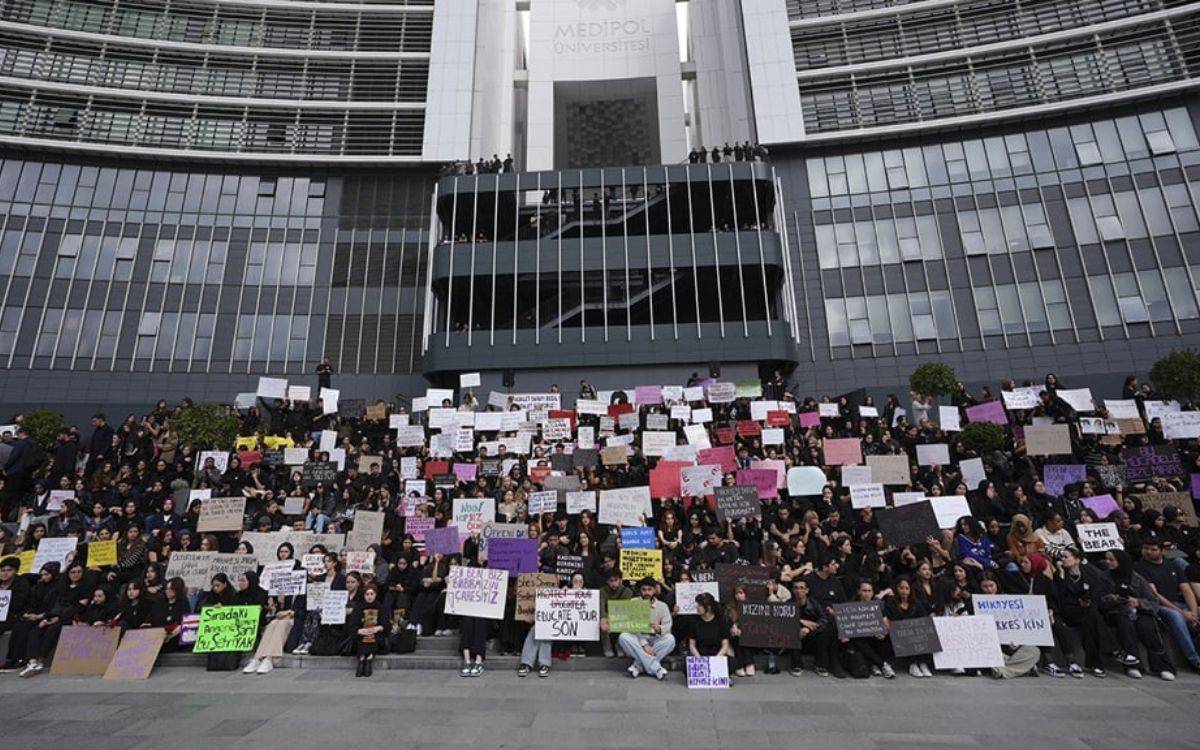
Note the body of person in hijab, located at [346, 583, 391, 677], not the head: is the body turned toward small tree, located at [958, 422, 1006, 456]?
no

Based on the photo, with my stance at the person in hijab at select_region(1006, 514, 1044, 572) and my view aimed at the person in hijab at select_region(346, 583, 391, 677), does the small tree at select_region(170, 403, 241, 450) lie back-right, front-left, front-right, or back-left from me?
front-right

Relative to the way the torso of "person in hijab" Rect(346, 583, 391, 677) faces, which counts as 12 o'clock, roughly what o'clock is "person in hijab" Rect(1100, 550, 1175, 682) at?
"person in hijab" Rect(1100, 550, 1175, 682) is roughly at 10 o'clock from "person in hijab" Rect(346, 583, 391, 677).

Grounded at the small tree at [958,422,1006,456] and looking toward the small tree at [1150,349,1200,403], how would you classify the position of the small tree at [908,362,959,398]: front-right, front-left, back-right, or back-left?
front-left

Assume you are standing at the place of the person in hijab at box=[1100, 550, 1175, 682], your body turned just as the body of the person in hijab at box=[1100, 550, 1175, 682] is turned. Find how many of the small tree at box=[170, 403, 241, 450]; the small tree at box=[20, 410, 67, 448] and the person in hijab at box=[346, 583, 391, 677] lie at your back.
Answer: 0

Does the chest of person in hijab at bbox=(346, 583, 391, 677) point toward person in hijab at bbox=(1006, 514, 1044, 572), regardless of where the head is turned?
no

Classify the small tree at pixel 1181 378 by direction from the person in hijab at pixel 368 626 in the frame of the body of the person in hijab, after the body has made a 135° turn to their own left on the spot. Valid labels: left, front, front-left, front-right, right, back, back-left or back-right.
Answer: front-right

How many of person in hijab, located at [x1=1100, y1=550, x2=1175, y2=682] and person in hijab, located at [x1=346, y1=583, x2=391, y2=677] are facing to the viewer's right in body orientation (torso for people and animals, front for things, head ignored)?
0

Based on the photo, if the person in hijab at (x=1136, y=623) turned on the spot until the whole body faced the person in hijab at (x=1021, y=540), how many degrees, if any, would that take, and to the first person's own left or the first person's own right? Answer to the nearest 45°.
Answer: approximately 90° to the first person's own right

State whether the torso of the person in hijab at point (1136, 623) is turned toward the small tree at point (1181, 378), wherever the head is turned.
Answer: no

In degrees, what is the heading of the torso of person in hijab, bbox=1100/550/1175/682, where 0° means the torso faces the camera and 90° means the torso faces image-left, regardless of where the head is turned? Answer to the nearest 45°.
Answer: approximately 45°

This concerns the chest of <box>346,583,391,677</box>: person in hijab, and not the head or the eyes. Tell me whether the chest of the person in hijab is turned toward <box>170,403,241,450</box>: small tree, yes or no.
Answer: no

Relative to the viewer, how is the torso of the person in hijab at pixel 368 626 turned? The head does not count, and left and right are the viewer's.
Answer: facing the viewer
